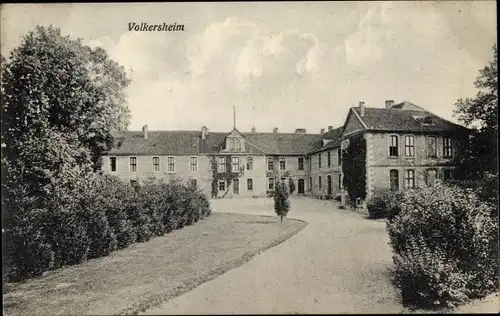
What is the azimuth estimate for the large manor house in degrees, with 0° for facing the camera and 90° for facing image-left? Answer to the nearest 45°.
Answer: approximately 0°

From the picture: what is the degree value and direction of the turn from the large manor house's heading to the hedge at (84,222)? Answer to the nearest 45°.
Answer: approximately 45° to its right

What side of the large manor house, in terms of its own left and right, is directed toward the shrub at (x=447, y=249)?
front
